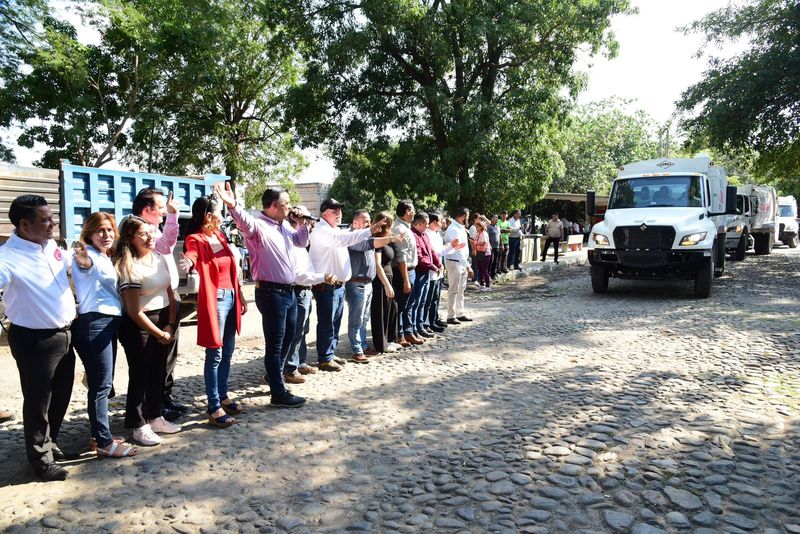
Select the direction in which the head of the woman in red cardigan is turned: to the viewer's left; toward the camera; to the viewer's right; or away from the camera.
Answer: to the viewer's right

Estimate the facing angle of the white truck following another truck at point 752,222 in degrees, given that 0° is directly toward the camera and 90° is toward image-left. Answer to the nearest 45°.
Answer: approximately 45°

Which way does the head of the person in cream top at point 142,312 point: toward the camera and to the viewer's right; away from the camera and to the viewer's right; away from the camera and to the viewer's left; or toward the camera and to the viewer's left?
toward the camera and to the viewer's right

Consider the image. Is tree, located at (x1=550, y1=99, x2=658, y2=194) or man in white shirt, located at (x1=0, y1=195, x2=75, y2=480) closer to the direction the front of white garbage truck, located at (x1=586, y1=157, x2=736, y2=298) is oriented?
the man in white shirt

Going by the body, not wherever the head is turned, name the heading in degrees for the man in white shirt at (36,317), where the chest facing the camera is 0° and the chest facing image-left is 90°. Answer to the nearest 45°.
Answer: approximately 315°

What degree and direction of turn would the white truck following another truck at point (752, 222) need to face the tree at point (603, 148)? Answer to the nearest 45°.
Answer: approximately 90° to its right

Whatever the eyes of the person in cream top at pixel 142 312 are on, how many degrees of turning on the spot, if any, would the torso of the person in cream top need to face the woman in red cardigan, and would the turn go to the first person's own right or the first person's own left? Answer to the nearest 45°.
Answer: approximately 45° to the first person's own left

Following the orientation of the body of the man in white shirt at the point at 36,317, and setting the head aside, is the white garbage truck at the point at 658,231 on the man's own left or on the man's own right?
on the man's own left

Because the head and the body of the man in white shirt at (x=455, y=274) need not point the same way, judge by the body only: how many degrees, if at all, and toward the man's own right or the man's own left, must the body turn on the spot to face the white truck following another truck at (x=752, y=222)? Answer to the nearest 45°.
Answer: approximately 45° to the man's own left
